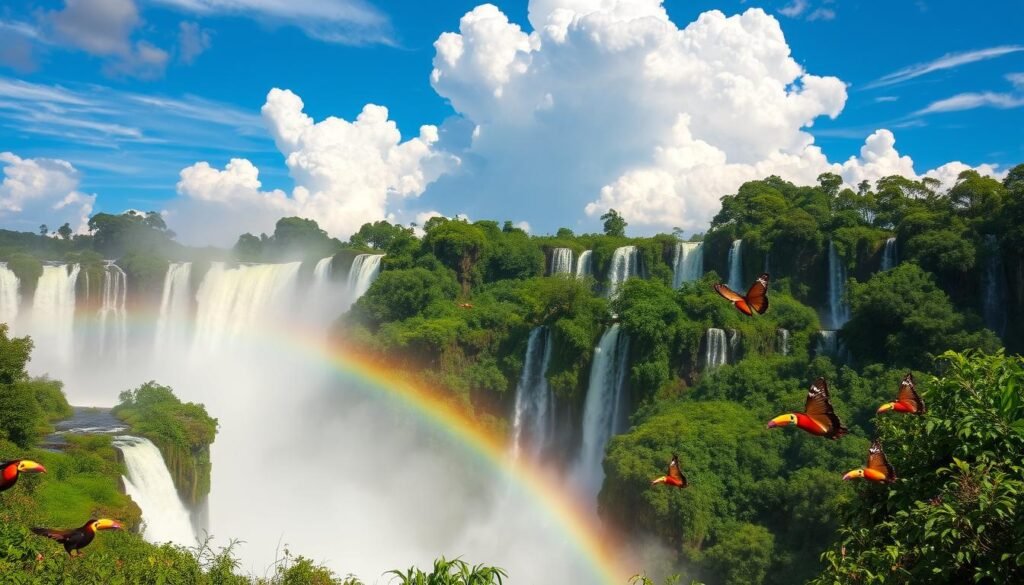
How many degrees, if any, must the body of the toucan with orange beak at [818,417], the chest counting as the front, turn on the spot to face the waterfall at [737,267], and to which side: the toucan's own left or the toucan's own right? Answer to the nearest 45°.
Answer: approximately 90° to the toucan's own right

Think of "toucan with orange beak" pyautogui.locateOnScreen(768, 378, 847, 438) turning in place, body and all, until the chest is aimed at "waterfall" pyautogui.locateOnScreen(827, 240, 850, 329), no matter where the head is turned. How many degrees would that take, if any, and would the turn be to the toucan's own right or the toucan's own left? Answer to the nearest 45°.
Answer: approximately 90° to the toucan's own right

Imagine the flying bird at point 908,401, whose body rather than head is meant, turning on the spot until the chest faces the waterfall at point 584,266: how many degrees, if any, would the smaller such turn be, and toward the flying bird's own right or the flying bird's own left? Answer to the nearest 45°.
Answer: approximately 45° to the flying bird's own right

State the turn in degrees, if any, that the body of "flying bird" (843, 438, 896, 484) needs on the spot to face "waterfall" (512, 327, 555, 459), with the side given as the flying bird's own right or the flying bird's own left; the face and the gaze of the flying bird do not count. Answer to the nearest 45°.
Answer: approximately 45° to the flying bird's own right

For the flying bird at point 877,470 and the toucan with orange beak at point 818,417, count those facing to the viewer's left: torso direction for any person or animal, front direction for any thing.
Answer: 2

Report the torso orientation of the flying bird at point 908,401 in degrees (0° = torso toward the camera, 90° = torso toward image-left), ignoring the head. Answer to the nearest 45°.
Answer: approximately 90°

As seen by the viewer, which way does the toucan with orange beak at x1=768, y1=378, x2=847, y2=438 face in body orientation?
to the viewer's left

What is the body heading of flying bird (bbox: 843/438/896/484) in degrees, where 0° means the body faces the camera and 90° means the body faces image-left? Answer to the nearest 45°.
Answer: approximately 90°

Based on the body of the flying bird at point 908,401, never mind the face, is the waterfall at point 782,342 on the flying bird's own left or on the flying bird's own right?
on the flying bird's own right
